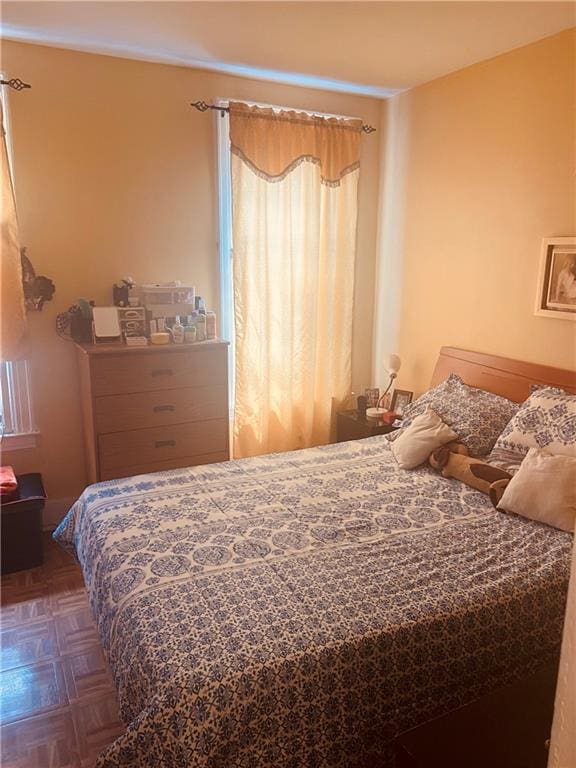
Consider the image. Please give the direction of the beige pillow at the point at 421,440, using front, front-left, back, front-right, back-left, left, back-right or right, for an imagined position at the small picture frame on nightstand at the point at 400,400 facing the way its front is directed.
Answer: front-left

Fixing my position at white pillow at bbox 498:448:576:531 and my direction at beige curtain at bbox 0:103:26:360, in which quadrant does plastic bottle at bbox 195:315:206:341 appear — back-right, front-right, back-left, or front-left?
front-right

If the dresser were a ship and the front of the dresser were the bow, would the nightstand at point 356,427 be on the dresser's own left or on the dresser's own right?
on the dresser's own left

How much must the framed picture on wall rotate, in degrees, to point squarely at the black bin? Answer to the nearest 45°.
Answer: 0° — it already faces it

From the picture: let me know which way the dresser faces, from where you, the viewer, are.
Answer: facing the viewer

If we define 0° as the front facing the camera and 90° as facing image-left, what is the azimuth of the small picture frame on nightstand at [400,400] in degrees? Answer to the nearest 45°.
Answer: approximately 45°

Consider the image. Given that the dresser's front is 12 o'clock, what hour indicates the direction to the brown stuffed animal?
The brown stuffed animal is roughly at 10 o'clock from the dresser.

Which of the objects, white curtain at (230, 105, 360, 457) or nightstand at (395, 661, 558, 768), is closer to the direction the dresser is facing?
the nightstand

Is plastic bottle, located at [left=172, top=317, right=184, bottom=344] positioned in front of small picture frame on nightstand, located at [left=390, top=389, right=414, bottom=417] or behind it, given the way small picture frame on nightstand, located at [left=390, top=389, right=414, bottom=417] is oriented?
in front

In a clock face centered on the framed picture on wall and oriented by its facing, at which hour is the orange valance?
The orange valance is roughly at 2 o'clock from the framed picture on wall.

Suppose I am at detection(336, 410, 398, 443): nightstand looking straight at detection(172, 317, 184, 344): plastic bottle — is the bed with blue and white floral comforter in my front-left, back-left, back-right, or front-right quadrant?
front-left

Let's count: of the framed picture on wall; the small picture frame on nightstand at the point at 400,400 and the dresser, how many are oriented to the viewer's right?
0

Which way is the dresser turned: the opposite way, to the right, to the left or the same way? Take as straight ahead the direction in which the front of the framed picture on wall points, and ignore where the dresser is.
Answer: to the left

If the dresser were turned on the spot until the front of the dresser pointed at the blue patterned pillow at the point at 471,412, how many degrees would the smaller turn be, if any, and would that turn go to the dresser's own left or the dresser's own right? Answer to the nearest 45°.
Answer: approximately 90° to the dresser's own left

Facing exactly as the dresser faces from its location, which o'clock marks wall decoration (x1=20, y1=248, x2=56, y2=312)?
The wall decoration is roughly at 4 o'clock from the dresser.
